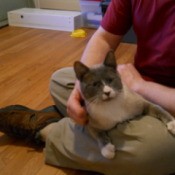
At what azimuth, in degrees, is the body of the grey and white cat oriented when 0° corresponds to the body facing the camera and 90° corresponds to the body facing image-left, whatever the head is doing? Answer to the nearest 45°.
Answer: approximately 0°

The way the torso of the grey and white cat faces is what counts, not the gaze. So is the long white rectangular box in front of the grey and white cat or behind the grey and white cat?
behind
